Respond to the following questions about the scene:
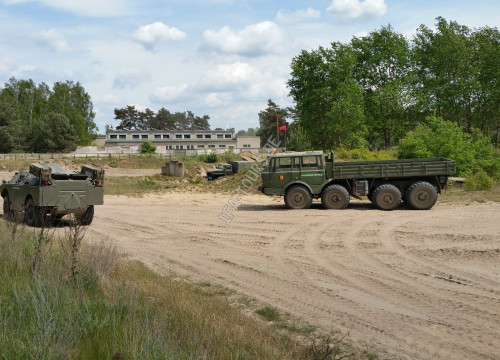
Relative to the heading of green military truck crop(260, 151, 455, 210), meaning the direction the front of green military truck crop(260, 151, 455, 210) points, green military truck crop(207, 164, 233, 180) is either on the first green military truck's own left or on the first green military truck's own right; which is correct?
on the first green military truck's own right

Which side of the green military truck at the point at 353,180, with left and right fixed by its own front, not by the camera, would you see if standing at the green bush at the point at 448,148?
right

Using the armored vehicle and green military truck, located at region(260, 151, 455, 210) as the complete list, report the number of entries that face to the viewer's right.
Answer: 0

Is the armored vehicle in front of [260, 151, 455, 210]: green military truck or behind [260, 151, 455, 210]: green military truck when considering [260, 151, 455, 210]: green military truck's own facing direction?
in front

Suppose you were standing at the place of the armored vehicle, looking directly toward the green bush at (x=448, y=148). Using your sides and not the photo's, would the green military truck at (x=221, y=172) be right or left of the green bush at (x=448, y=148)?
left

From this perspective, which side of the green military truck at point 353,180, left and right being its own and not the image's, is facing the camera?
left

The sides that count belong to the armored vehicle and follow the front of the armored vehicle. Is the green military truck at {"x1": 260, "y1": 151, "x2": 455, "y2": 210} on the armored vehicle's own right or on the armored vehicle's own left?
on the armored vehicle's own right

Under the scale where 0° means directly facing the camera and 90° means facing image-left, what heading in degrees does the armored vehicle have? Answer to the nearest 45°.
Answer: approximately 135°

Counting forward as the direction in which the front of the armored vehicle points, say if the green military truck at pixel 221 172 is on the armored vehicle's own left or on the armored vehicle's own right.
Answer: on the armored vehicle's own right

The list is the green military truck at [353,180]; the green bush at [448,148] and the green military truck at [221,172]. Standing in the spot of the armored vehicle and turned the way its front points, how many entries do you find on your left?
0

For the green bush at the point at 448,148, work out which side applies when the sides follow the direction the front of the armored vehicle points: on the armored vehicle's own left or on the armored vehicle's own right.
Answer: on the armored vehicle's own right
